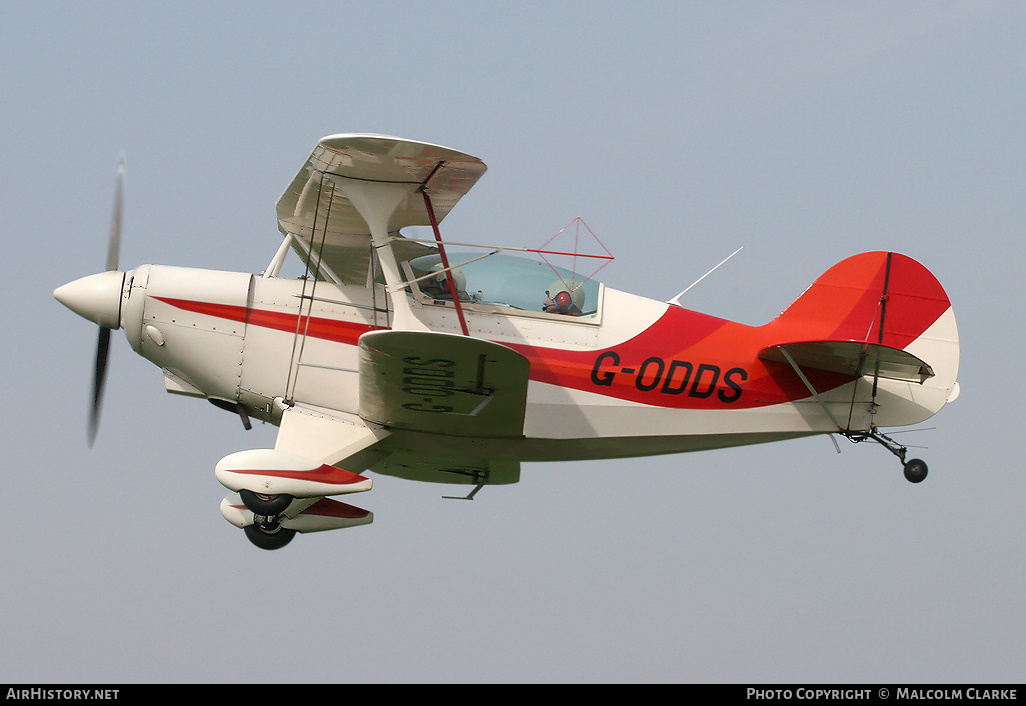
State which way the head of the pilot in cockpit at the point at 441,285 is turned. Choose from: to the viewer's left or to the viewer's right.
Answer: to the viewer's left

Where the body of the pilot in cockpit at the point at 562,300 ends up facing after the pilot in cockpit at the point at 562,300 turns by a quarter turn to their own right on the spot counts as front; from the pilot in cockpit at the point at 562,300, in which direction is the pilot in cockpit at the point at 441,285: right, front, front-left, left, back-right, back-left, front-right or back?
left

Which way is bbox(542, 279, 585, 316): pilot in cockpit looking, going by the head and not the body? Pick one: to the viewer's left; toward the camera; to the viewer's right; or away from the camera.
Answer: to the viewer's left

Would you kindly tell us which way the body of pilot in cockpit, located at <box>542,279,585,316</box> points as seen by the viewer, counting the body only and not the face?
to the viewer's left

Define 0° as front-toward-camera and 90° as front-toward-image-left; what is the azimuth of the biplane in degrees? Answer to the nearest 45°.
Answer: approximately 90°
